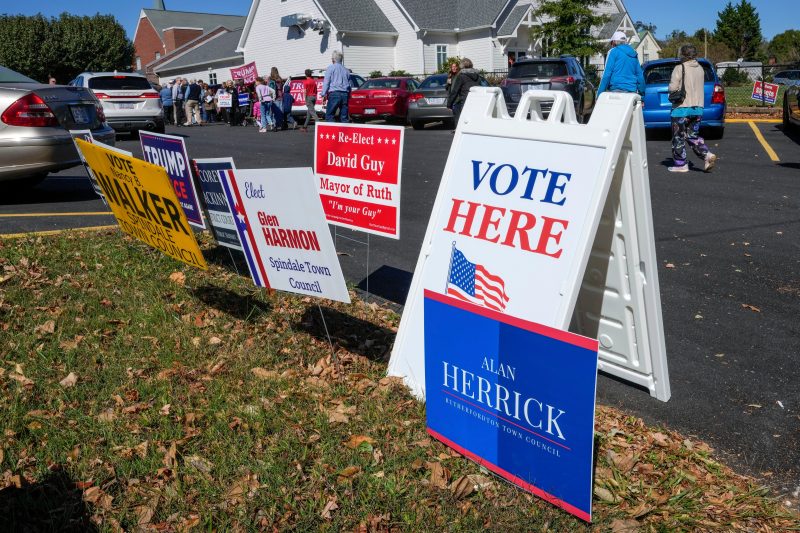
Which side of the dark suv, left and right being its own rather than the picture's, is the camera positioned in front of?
back

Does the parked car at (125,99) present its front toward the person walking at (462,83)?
no

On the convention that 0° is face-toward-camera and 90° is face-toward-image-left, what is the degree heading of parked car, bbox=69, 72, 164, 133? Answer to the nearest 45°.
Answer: approximately 135°

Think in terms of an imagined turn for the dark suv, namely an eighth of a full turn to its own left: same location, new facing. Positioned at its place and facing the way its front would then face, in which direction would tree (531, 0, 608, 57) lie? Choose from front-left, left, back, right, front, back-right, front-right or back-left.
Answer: front-right

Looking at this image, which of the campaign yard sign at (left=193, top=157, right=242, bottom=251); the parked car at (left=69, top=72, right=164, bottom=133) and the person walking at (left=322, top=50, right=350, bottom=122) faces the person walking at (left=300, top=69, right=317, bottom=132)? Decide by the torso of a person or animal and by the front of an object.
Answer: the person walking at (left=322, top=50, right=350, bottom=122)

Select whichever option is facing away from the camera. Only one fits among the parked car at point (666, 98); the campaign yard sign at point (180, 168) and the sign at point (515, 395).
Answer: the parked car

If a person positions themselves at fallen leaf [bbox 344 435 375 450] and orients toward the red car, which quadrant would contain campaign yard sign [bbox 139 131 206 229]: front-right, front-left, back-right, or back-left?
front-left

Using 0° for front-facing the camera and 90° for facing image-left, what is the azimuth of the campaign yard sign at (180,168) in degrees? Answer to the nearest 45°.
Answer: approximately 45°

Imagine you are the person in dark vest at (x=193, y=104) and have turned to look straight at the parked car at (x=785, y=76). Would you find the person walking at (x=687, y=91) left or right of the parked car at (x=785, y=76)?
right

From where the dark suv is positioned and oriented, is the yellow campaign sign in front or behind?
behind

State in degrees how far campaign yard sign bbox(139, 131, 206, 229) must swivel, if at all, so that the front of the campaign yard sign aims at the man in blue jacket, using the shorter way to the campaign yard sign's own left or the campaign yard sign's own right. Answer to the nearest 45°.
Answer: approximately 180°

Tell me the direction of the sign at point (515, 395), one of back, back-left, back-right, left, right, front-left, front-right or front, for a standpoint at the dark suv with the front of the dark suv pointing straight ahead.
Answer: back

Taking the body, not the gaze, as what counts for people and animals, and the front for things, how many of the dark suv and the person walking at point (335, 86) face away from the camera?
2

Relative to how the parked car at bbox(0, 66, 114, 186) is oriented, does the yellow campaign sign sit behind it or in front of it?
behind

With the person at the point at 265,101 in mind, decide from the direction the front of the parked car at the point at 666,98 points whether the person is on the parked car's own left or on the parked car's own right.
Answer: on the parked car's own left

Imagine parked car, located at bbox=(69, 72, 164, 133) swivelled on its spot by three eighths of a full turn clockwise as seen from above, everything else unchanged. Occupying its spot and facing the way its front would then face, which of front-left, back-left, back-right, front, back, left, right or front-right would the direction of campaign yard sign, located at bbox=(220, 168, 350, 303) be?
right

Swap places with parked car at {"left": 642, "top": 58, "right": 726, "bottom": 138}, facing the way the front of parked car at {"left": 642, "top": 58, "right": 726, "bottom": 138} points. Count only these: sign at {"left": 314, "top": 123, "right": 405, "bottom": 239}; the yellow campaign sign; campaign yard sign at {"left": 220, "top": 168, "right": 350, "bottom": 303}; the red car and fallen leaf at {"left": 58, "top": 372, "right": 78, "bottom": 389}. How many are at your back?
4

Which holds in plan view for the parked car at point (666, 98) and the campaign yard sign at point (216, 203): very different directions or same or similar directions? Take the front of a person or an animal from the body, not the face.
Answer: very different directions
